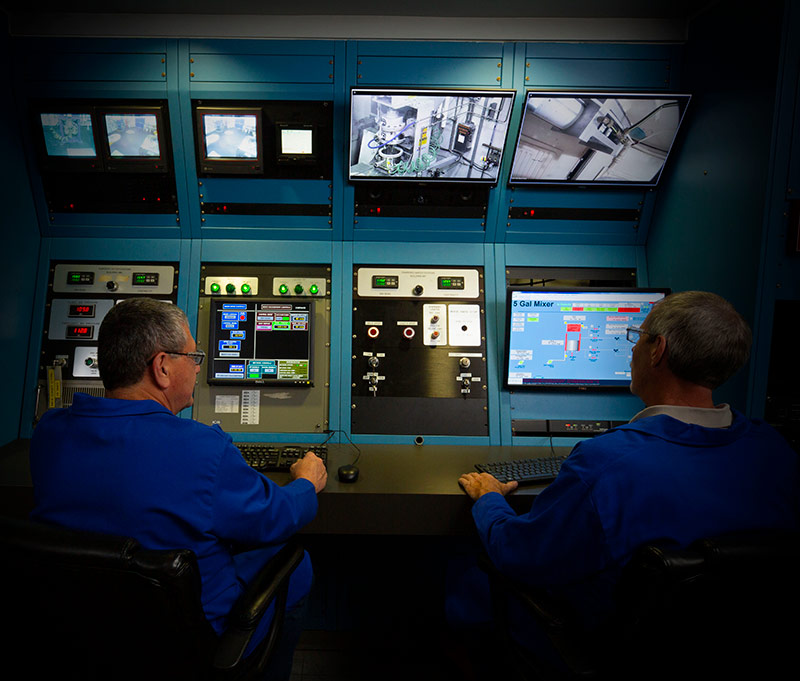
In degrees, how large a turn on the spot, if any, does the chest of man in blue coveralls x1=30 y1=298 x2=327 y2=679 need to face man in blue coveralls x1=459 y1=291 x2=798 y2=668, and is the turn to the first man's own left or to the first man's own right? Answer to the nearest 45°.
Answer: approximately 90° to the first man's own right

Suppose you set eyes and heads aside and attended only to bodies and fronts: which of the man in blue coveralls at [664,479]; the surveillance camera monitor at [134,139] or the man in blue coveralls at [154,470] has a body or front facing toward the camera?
the surveillance camera monitor

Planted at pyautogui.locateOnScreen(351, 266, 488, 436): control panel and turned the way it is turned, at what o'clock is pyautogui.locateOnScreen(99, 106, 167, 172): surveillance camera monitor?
The surveillance camera monitor is roughly at 3 o'clock from the control panel.

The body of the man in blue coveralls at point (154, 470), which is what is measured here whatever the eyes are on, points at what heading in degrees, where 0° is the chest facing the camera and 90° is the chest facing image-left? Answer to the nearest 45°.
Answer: approximately 225°

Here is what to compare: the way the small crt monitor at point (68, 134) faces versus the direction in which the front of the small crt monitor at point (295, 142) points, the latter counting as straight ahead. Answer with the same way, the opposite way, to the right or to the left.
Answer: the same way

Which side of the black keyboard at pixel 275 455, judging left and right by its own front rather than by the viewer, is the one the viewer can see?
front

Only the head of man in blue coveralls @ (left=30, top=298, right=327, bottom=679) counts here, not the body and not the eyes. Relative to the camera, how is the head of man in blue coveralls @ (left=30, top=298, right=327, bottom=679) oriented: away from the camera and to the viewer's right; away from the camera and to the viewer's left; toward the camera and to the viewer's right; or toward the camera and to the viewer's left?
away from the camera and to the viewer's right

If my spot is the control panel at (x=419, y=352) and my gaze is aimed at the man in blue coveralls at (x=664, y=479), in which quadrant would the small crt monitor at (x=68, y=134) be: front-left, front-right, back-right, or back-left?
back-right

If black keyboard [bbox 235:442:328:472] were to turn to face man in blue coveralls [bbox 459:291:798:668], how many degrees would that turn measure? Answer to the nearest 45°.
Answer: approximately 45° to its left

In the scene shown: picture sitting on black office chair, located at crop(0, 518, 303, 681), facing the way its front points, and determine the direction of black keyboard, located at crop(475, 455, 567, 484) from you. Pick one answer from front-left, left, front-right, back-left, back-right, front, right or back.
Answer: front-right

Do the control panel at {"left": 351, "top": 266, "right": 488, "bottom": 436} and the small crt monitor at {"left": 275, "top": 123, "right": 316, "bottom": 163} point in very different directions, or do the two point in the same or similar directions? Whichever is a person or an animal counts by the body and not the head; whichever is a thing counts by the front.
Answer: same or similar directions

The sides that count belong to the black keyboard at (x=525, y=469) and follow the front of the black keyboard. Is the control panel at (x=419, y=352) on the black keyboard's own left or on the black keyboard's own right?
on the black keyboard's own right

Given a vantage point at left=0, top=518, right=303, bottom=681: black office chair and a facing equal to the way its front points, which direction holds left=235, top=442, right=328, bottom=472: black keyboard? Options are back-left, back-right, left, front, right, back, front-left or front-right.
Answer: front

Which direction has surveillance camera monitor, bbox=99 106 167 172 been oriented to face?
toward the camera

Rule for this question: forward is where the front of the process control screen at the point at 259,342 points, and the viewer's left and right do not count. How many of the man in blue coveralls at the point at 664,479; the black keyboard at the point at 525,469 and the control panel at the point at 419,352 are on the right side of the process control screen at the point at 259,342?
0

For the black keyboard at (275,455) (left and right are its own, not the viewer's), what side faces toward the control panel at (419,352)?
left

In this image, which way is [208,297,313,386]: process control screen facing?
toward the camera

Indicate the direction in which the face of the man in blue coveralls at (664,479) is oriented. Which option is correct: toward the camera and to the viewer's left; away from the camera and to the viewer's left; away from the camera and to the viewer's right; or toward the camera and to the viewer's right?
away from the camera and to the viewer's left
